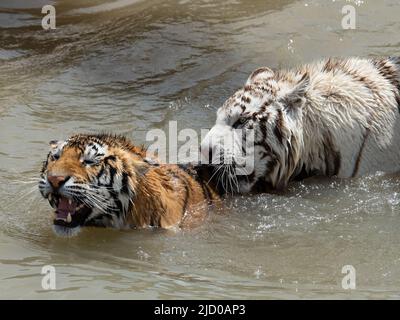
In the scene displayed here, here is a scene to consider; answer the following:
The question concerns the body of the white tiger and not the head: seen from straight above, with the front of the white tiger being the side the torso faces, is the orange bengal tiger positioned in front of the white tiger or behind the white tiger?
in front

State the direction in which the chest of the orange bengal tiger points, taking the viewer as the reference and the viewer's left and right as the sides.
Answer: facing the viewer and to the left of the viewer

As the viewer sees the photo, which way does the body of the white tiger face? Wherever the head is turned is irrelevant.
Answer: to the viewer's left

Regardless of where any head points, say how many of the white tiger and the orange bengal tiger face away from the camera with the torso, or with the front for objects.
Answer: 0

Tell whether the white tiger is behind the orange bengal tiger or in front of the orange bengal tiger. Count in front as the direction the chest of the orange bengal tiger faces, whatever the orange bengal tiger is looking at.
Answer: behind
